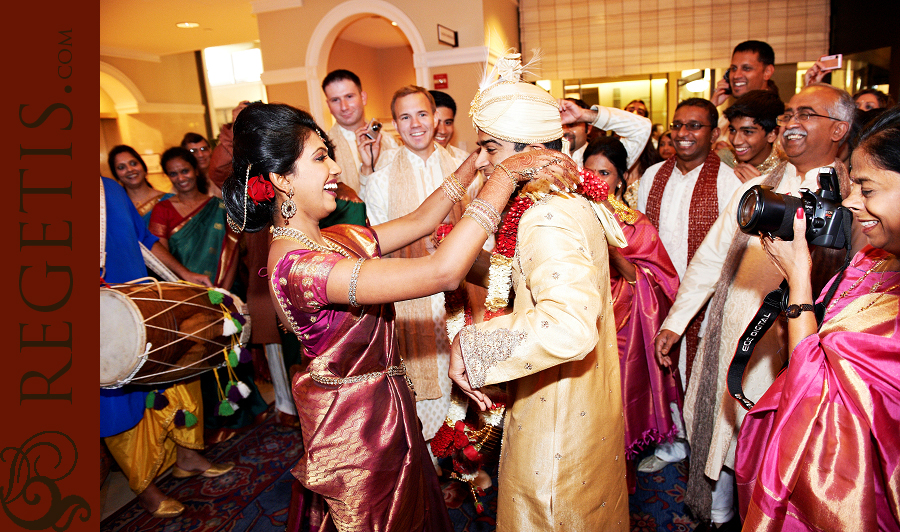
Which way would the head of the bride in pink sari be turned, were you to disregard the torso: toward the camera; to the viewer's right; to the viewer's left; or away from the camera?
to the viewer's right

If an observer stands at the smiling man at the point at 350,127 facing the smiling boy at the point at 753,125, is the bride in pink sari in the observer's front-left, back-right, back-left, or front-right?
front-right

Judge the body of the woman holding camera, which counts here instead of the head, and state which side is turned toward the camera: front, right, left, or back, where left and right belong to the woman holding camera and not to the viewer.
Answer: left

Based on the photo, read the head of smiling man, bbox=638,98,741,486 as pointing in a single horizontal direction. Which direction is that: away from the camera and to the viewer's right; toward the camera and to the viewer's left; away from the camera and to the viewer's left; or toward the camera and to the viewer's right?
toward the camera and to the viewer's left

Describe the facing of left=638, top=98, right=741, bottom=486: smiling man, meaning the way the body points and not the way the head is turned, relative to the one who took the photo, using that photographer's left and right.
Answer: facing the viewer and to the left of the viewer

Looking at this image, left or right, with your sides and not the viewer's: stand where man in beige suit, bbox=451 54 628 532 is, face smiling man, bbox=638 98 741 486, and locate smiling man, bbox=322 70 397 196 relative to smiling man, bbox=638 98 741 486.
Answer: left

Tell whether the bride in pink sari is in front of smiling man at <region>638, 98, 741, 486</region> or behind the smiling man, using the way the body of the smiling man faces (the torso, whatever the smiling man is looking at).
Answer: in front

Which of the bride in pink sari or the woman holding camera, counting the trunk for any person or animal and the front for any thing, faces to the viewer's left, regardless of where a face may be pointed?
the woman holding camera

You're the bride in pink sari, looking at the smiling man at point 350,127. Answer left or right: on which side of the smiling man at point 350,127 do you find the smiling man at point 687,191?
right

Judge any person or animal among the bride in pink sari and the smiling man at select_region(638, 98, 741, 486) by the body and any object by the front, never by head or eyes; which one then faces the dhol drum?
the smiling man

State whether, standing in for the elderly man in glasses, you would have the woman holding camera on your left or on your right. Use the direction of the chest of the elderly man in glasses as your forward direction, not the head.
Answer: on your left

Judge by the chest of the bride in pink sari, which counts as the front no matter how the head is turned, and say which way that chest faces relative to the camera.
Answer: to the viewer's right

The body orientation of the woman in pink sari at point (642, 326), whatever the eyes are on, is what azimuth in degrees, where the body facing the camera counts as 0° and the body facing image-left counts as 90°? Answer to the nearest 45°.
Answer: approximately 45°

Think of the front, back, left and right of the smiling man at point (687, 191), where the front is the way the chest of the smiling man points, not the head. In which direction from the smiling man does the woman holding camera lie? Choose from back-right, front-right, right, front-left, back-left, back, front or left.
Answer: front-left

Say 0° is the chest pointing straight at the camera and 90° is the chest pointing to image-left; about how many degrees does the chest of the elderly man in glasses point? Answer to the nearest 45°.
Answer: approximately 45°
